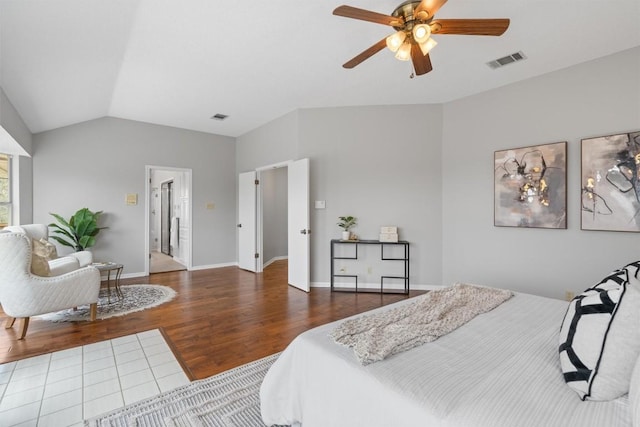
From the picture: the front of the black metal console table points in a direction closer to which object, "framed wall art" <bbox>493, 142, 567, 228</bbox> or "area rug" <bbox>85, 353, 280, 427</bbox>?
the area rug

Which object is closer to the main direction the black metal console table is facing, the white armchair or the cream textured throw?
the cream textured throw

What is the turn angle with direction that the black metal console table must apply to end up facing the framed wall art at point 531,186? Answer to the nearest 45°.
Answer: approximately 90° to its left

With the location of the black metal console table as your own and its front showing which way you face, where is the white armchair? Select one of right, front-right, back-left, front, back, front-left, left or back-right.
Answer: front-right

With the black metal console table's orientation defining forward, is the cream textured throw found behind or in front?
in front

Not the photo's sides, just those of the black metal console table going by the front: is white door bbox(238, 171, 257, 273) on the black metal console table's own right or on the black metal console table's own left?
on the black metal console table's own right

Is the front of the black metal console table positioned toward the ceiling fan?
yes

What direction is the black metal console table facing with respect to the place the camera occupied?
facing the viewer

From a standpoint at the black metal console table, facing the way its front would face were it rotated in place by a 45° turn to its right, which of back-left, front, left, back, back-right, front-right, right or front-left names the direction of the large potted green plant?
front-right

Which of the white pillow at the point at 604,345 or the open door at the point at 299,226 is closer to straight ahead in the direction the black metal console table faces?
the white pillow

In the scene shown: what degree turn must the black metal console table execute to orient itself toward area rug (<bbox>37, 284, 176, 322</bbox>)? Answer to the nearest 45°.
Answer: approximately 90° to its right

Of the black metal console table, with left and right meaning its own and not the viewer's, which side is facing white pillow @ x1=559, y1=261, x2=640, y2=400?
front

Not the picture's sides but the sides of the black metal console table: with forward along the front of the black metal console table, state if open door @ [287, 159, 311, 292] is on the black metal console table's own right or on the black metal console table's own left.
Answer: on the black metal console table's own right

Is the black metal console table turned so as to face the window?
no
